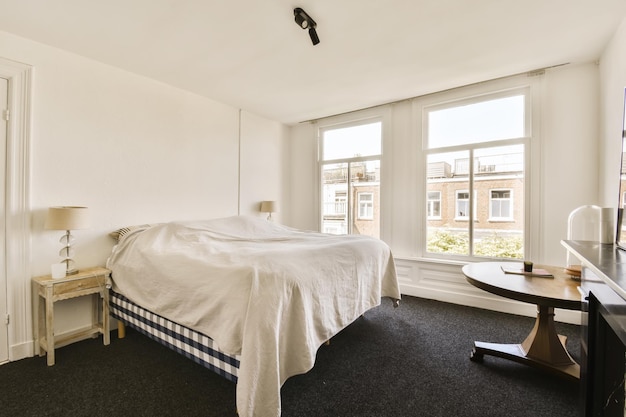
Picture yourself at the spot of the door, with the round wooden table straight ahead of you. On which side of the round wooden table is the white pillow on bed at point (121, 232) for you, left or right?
left

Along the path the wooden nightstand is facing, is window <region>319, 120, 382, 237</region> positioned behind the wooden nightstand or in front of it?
in front

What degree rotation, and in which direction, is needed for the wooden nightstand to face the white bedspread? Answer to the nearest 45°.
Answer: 0° — it already faces it

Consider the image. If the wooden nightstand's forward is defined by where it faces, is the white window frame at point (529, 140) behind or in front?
in front

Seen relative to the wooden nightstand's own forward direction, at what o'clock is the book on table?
The book on table is roughly at 12 o'clock from the wooden nightstand.

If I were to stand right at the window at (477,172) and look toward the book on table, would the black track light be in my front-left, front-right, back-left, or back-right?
front-right

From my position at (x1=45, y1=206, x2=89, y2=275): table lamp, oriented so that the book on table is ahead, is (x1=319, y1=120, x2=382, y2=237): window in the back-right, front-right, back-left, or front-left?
front-left

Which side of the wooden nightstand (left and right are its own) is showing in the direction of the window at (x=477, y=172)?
front

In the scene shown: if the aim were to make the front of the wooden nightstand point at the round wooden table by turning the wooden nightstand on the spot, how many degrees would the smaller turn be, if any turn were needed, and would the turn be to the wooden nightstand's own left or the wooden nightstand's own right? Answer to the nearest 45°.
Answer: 0° — it already faces it

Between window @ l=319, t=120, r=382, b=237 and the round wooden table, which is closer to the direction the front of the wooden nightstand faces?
the round wooden table

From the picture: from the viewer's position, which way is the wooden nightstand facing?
facing the viewer and to the right of the viewer
